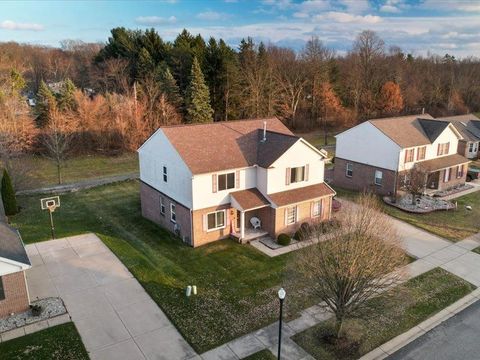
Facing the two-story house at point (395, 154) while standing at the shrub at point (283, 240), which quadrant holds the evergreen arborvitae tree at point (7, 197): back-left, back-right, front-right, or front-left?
back-left

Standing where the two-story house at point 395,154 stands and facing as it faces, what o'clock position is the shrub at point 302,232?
The shrub is roughly at 2 o'clock from the two-story house.

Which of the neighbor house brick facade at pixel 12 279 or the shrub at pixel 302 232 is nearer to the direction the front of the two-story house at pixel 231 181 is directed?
the shrub

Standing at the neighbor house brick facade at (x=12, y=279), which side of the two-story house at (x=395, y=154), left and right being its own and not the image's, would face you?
right

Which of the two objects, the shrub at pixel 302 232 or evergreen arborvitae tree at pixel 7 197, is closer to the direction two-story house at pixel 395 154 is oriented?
the shrub

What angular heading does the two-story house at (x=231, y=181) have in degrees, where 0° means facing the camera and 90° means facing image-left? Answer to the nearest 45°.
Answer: approximately 315°

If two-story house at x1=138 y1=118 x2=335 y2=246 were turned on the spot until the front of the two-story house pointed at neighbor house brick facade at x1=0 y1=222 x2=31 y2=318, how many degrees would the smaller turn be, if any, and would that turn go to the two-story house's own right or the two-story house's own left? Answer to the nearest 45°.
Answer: approximately 90° to the two-story house's own right

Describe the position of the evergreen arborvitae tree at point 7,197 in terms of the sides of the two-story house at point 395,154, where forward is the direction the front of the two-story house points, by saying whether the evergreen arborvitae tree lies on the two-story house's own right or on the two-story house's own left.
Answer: on the two-story house's own right

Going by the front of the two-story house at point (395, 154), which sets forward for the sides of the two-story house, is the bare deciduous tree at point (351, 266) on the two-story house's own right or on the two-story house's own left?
on the two-story house's own right

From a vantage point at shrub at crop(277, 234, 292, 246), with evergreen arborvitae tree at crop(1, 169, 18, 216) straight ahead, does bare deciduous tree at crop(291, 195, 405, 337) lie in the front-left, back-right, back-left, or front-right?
back-left

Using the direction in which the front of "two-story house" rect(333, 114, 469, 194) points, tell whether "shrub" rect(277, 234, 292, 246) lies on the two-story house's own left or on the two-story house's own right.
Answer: on the two-story house's own right

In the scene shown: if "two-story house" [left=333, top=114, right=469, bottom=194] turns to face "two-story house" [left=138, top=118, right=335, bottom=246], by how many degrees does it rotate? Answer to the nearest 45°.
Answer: approximately 90° to its right
